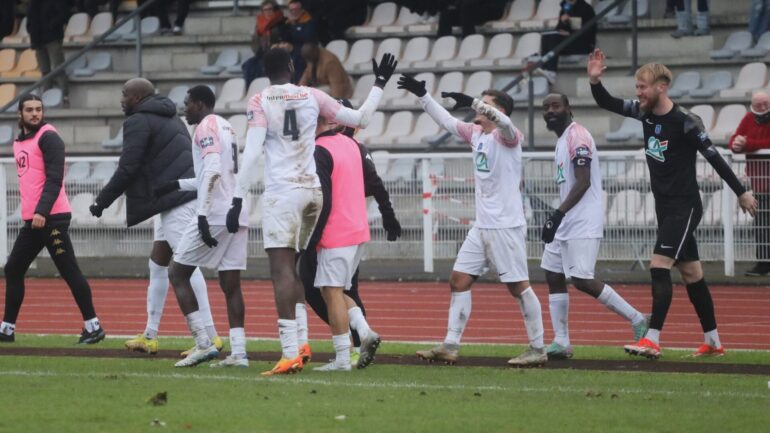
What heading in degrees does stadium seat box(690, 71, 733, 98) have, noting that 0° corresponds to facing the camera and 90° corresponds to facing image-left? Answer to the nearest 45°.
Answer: approximately 45°

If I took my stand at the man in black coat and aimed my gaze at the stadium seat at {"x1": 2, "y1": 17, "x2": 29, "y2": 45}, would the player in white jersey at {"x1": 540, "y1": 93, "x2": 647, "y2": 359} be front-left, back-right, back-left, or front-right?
back-right

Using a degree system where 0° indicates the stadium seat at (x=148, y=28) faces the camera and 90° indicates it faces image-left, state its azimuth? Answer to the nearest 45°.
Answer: approximately 45°

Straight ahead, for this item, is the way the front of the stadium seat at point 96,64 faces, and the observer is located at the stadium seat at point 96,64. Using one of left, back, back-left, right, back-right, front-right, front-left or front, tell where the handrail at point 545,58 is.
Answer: left

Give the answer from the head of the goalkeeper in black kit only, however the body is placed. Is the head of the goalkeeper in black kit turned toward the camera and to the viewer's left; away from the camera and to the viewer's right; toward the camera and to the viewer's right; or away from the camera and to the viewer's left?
toward the camera and to the viewer's left

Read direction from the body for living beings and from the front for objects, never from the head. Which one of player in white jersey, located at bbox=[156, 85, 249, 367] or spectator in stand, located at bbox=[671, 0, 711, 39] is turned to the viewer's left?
the player in white jersey

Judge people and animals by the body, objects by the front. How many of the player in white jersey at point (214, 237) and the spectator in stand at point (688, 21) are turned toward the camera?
1

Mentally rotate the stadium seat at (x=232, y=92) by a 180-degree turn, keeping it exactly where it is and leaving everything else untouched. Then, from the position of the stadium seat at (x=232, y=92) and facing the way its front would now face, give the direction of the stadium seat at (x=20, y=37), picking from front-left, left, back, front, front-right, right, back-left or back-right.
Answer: left

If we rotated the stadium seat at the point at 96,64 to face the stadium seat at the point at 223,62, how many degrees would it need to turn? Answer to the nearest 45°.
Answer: approximately 90° to its left

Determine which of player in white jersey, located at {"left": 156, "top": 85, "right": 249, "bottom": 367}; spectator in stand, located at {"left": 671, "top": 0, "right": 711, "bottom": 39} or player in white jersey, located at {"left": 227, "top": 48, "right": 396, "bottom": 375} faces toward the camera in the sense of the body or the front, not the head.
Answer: the spectator in stand

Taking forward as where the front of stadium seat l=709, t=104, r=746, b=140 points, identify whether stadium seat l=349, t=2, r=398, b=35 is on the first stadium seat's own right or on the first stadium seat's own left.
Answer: on the first stadium seat's own right

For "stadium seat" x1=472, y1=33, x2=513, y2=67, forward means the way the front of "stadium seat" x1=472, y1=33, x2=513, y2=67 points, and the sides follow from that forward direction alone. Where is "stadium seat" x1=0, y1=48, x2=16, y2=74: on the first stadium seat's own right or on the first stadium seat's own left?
on the first stadium seat's own right
